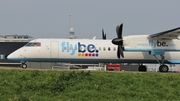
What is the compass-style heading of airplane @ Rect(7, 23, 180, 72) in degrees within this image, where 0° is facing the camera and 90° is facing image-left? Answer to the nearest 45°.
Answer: approximately 90°
